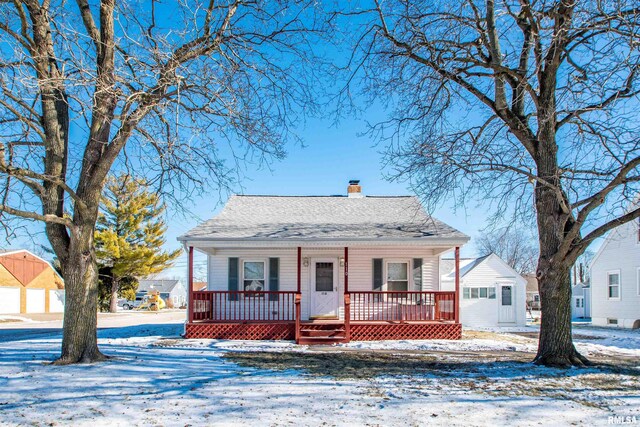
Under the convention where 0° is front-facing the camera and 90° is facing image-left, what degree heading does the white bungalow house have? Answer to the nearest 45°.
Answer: approximately 0°

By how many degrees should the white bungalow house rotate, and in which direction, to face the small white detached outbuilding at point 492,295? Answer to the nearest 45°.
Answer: approximately 135° to its left

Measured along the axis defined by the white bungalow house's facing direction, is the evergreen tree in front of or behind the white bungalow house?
behind
